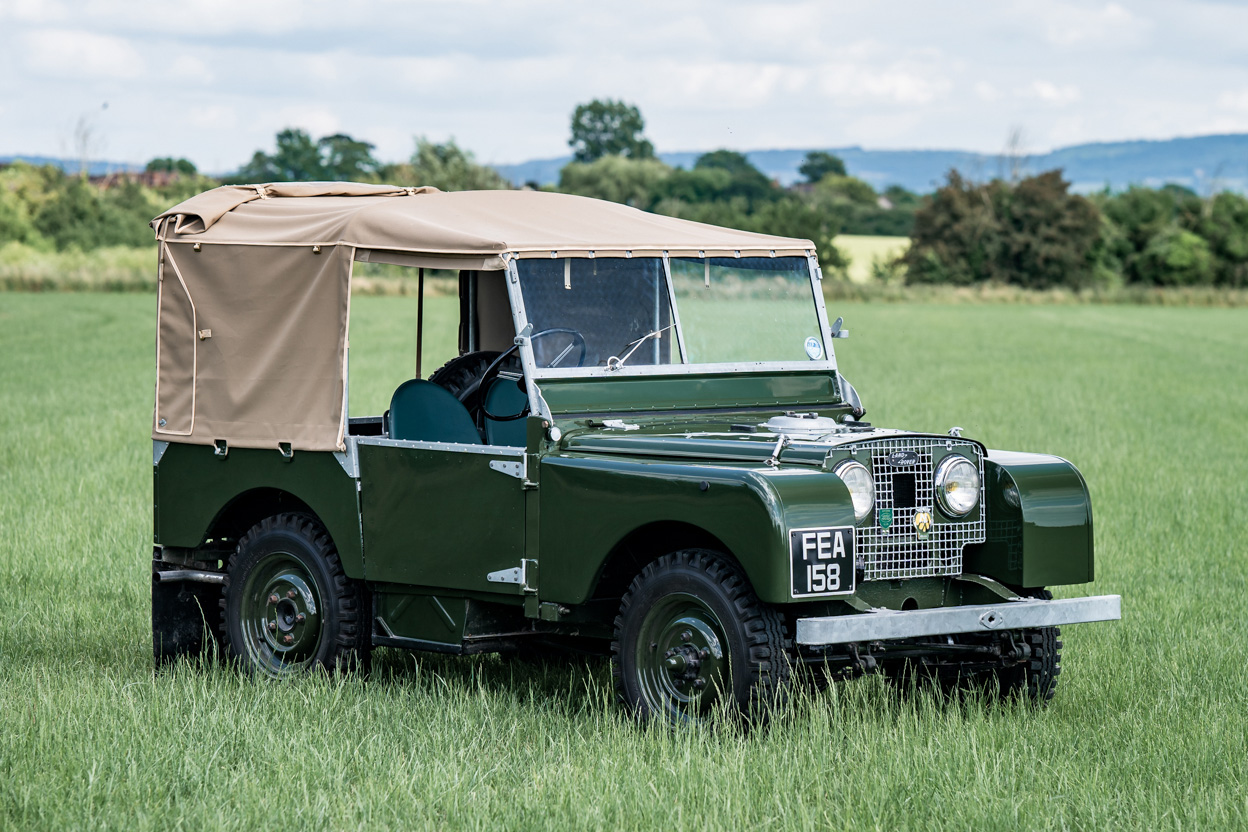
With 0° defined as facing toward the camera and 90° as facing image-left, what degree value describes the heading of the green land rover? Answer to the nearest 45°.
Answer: approximately 315°
